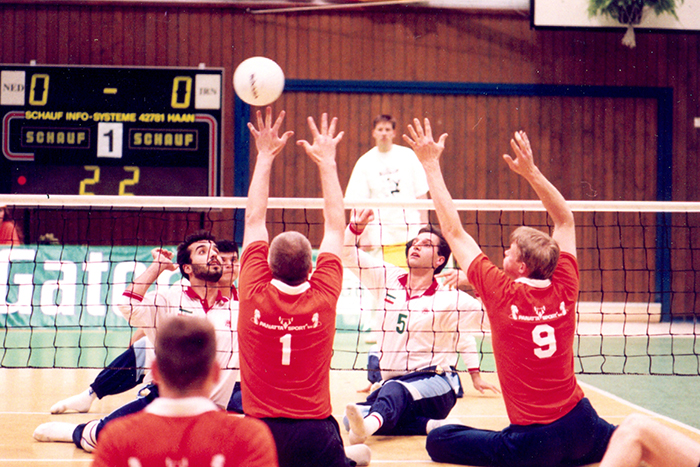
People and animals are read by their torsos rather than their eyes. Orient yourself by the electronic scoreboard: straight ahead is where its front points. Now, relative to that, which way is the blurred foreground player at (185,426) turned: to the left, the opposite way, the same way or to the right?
the opposite way

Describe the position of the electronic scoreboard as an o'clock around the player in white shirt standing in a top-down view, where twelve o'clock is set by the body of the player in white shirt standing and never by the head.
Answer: The electronic scoreboard is roughly at 4 o'clock from the player in white shirt standing.

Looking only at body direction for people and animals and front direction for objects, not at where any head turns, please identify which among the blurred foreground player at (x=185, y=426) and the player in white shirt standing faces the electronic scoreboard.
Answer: the blurred foreground player

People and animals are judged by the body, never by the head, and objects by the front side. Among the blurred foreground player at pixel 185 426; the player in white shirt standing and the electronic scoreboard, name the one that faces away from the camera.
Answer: the blurred foreground player

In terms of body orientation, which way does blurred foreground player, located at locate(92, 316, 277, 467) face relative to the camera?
away from the camera

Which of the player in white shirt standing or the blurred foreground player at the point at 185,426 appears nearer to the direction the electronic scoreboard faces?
the blurred foreground player

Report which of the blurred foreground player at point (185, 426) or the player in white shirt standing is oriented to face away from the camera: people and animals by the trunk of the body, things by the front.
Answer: the blurred foreground player

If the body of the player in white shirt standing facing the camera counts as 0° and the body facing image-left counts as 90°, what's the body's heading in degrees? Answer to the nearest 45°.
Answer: approximately 0°

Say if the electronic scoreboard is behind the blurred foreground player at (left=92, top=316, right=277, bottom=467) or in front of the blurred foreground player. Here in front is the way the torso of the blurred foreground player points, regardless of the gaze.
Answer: in front

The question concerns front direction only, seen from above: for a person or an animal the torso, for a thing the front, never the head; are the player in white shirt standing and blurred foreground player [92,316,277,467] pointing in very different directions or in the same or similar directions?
very different directions

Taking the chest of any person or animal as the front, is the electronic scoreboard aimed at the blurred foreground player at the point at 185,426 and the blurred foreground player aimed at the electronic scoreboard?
yes

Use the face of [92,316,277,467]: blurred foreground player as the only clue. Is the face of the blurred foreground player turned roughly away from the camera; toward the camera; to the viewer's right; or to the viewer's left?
away from the camera

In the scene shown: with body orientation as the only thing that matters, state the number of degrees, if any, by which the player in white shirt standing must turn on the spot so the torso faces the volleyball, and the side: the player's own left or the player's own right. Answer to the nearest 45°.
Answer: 0° — they already face it
